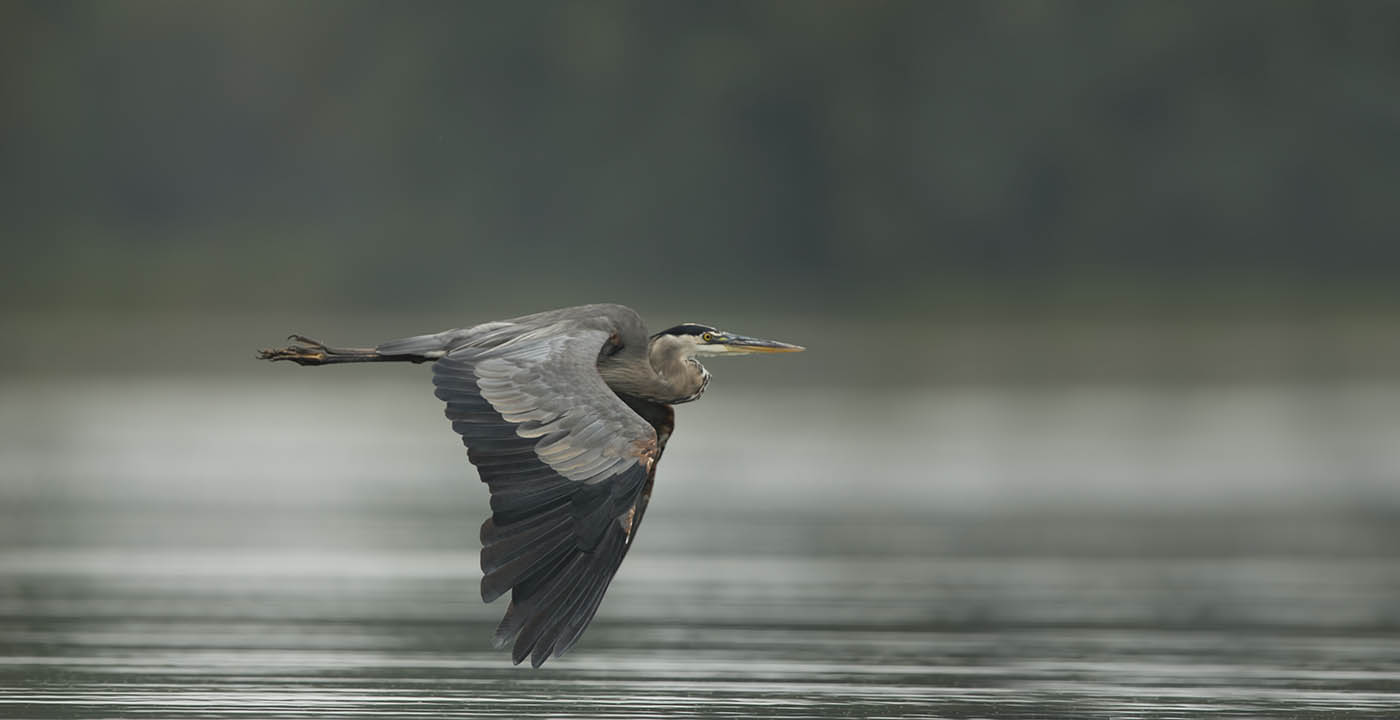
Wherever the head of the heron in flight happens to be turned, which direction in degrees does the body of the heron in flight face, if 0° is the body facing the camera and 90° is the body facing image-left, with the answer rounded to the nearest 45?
approximately 270°
